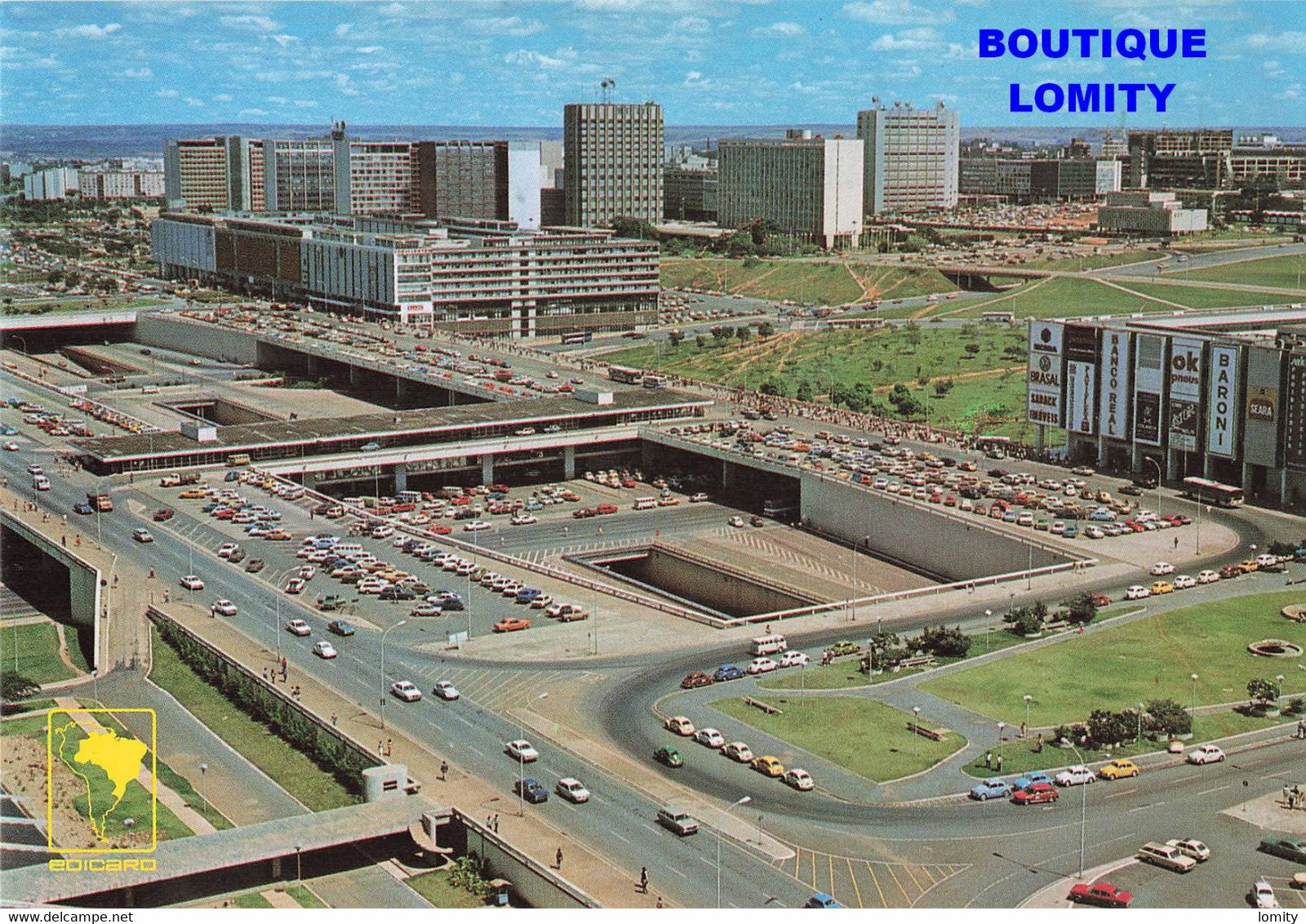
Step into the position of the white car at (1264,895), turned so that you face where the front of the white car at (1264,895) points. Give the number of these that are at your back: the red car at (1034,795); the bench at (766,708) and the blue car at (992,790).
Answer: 3

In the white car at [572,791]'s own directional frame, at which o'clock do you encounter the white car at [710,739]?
the white car at [710,739] is roughly at 9 o'clock from the white car at [572,791].

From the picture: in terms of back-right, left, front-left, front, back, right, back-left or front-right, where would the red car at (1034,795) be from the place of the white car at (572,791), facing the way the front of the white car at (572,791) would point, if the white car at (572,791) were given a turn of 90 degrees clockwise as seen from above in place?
back-left

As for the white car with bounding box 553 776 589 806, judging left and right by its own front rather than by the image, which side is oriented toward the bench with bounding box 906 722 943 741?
left

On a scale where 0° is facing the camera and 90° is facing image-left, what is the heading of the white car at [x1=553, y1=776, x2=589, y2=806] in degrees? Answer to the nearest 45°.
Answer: approximately 315°

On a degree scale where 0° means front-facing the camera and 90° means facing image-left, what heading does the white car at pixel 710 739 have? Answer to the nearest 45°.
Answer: approximately 315°

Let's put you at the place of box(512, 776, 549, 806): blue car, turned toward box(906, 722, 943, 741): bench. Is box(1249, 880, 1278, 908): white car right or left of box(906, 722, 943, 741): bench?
right

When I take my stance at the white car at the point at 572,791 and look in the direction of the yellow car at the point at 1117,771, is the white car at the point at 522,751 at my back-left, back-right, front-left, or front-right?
back-left

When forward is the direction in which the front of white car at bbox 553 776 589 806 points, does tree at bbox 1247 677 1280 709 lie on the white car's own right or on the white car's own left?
on the white car's own left

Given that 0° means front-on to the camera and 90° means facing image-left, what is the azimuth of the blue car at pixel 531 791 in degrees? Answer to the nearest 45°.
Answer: approximately 315°

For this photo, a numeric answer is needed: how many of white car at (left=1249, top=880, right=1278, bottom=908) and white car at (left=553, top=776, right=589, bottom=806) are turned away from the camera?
0
